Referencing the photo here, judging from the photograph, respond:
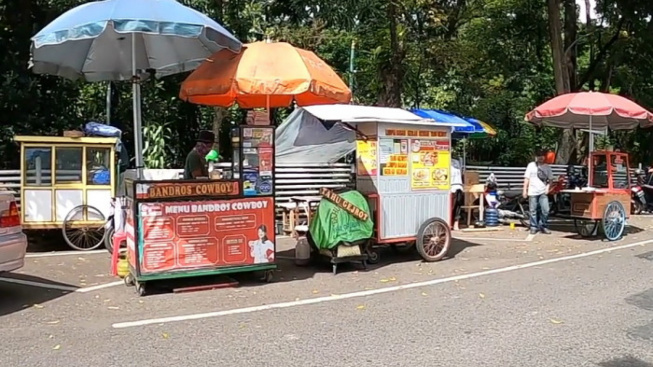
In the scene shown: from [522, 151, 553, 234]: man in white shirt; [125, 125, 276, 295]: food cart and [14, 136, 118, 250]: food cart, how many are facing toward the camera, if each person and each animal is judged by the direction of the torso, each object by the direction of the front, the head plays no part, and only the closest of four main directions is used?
3

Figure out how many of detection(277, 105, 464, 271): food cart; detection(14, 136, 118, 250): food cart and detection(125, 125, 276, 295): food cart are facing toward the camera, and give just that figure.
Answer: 3

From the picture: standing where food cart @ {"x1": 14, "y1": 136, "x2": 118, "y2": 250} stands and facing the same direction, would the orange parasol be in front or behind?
in front

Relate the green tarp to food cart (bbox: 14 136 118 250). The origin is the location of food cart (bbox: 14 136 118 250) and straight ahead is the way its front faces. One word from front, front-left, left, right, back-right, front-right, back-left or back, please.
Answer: front-left

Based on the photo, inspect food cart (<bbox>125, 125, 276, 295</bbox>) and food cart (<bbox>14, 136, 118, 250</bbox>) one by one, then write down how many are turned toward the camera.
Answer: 2

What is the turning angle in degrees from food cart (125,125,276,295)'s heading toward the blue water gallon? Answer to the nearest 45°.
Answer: approximately 135° to its left

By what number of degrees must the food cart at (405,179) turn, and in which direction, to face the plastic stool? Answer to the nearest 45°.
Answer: approximately 90° to its right

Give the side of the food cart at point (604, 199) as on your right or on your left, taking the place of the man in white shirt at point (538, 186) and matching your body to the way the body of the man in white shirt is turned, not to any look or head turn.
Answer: on your left

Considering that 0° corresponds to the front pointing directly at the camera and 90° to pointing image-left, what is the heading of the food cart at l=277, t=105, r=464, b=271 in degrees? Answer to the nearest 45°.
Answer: approximately 0°

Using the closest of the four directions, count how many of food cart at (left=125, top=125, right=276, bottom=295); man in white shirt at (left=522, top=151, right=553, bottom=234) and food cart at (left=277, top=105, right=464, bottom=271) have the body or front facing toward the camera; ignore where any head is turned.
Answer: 3
